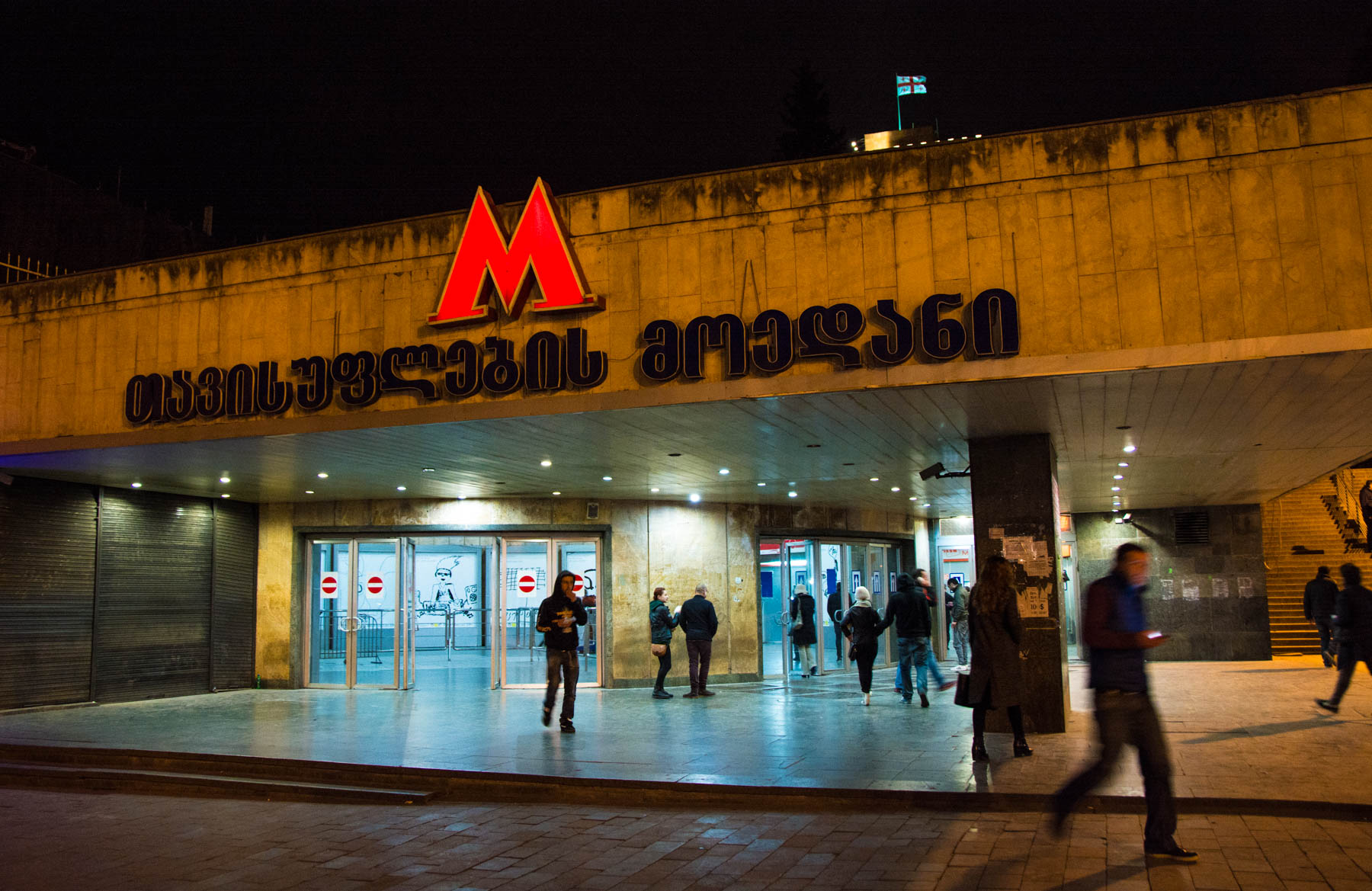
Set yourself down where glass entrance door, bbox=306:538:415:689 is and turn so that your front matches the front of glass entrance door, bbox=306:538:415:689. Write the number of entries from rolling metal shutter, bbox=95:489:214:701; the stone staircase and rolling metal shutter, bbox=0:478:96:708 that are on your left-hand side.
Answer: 1

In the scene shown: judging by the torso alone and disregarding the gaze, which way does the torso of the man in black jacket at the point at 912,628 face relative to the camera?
away from the camera

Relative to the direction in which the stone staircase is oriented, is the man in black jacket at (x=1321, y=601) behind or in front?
in front

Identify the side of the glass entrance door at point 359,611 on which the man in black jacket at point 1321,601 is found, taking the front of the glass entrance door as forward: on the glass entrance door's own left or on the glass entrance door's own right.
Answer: on the glass entrance door's own left

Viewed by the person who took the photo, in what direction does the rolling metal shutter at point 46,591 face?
facing the viewer and to the right of the viewer

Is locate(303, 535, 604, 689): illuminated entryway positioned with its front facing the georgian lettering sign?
yes

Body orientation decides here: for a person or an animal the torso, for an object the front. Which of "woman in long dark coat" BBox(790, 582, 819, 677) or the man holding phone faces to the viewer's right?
the man holding phone

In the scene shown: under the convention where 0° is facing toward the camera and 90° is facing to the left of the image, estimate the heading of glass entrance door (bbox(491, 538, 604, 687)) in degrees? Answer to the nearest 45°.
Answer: approximately 0°

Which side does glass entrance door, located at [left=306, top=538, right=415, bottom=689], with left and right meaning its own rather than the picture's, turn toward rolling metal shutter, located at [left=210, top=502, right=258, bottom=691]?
right

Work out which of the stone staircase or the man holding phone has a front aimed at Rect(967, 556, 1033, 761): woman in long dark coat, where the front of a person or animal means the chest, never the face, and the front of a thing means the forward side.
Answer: the stone staircase

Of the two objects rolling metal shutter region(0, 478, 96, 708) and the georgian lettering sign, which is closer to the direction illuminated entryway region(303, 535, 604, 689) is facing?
the georgian lettering sign

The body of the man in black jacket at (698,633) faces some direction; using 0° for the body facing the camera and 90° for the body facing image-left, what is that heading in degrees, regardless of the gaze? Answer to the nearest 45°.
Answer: approximately 180°

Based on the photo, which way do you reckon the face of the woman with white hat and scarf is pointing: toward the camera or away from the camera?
away from the camera

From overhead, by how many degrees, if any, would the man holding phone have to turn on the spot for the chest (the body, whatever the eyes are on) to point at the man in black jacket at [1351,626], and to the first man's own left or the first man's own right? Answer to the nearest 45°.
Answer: approximately 90° to the first man's own left

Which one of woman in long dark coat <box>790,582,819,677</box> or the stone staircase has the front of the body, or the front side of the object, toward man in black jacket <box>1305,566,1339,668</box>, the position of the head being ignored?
the stone staircase

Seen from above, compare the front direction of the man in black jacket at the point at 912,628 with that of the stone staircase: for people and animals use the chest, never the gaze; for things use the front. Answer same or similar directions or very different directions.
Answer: very different directions
